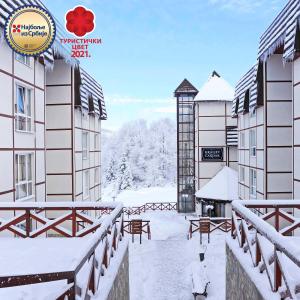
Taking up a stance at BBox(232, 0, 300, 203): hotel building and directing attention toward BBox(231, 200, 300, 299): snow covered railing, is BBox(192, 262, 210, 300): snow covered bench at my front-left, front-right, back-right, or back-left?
front-right

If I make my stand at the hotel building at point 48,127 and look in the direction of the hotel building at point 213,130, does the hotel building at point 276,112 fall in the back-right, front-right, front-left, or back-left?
front-right

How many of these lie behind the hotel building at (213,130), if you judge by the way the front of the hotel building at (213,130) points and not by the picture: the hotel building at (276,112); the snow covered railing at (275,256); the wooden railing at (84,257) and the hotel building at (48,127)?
0

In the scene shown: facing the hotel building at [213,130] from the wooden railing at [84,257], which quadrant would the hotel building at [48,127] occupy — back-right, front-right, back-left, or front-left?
front-left

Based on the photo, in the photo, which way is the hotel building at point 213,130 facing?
toward the camera

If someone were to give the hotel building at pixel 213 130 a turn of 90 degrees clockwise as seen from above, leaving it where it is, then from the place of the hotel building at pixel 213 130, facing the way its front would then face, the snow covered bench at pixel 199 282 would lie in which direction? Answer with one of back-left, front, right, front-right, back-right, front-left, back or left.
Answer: left

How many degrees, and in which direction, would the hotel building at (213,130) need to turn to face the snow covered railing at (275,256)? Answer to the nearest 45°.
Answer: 0° — it already faces it

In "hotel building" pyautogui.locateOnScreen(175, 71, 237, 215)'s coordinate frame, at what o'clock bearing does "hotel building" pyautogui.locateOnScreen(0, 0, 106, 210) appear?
"hotel building" pyautogui.locateOnScreen(0, 0, 106, 210) is roughly at 1 o'clock from "hotel building" pyautogui.locateOnScreen(175, 71, 237, 215).

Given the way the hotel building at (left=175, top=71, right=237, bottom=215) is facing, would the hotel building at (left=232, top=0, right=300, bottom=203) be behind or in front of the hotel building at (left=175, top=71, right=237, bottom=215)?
in front

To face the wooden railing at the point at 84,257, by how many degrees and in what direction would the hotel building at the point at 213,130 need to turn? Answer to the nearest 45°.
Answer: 0° — it already faces it
